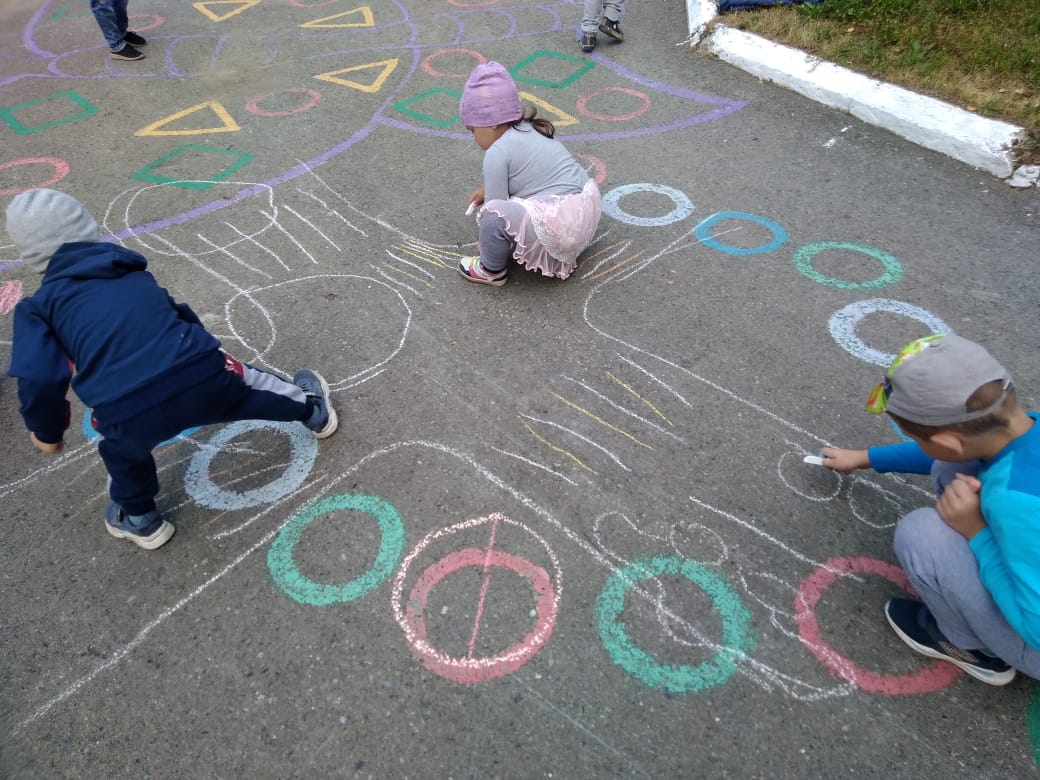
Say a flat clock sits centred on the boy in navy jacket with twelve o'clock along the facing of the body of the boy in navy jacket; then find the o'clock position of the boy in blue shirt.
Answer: The boy in blue shirt is roughly at 6 o'clock from the boy in navy jacket.

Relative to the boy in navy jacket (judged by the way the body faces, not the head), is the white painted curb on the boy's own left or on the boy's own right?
on the boy's own right

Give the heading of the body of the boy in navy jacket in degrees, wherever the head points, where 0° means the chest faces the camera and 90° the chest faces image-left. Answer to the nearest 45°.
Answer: approximately 135°

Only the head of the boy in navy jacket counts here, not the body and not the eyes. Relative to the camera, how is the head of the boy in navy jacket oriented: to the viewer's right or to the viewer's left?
to the viewer's left
